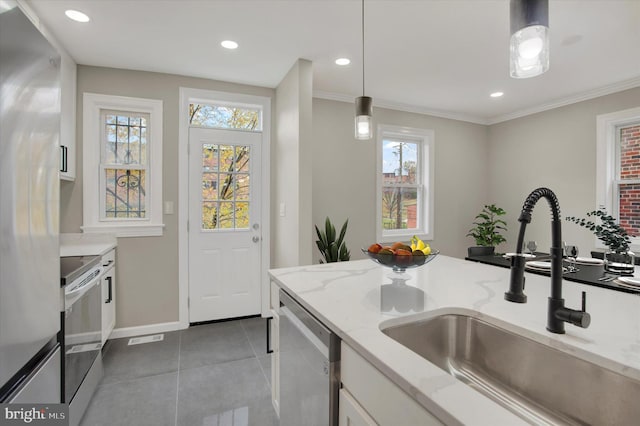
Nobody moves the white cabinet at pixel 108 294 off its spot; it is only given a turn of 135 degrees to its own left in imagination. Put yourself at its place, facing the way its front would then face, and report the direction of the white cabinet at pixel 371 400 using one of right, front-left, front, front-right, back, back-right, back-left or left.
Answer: back-left

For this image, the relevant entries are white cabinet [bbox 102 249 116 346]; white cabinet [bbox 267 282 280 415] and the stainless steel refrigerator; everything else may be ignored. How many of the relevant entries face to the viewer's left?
1

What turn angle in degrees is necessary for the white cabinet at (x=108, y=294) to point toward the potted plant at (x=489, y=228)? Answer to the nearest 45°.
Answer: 0° — it already faces it

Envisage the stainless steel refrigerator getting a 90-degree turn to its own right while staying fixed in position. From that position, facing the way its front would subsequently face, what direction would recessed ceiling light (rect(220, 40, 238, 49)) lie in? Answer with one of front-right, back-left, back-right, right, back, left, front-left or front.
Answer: back-left

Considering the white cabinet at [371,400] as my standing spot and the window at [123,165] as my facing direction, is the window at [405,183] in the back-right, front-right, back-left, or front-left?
front-right

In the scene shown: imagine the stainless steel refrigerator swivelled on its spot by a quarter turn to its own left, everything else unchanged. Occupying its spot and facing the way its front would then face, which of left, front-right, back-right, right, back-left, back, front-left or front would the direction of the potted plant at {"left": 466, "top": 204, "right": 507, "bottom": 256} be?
right

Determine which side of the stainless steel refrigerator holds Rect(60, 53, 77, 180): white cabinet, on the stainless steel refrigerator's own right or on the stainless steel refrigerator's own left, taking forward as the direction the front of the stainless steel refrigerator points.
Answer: on the stainless steel refrigerator's own left

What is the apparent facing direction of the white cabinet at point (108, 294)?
to the viewer's right

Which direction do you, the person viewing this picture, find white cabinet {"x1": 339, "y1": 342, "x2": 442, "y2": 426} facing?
facing the viewer and to the left of the viewer

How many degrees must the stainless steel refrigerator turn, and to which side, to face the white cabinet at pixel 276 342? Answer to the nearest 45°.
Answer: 0° — it already faces it

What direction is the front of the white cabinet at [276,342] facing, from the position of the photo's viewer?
facing to the left of the viewer

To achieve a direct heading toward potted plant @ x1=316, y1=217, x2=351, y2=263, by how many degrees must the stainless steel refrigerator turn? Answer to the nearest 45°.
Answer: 0° — it already faces it

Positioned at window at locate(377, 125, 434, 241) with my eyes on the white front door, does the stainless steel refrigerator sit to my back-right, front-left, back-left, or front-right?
front-left

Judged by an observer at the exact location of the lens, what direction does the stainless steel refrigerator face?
facing to the right of the viewer

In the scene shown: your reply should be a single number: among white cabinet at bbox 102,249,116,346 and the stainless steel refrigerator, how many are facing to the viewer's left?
0
